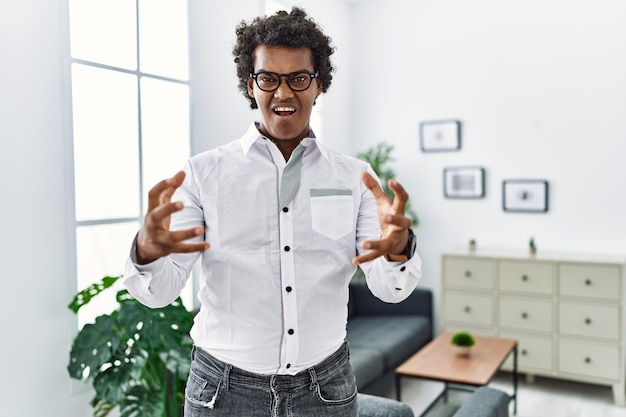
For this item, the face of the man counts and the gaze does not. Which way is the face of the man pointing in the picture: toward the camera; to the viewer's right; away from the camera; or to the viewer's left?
toward the camera

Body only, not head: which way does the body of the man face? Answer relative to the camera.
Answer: toward the camera

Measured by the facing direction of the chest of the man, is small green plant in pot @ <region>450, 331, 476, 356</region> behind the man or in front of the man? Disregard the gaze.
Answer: behind

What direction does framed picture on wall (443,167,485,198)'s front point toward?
toward the camera

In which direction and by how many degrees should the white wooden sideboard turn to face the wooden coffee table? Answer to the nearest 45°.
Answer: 0° — it already faces it

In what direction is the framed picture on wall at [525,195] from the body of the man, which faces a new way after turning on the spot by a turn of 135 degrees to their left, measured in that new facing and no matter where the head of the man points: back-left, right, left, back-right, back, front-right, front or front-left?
front

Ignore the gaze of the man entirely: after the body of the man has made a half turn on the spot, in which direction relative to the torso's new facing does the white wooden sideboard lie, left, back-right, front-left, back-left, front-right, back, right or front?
front-right

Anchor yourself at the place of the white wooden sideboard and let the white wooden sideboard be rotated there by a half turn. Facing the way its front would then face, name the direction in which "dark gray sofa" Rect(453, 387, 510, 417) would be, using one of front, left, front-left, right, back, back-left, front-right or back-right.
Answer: back-right

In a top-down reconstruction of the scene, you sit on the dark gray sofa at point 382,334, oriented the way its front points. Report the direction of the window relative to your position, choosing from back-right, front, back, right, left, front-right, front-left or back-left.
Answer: right

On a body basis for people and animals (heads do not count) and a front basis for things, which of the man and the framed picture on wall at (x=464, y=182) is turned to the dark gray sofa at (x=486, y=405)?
the framed picture on wall

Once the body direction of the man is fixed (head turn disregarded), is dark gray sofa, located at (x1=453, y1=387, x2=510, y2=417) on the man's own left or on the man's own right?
on the man's own left

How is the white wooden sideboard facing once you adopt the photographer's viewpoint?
facing the viewer and to the left of the viewer

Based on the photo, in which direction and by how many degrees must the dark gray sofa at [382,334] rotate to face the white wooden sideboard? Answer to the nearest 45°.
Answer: approximately 45° to its left

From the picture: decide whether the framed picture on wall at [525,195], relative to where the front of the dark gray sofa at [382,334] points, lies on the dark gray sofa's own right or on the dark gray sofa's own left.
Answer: on the dark gray sofa's own left
